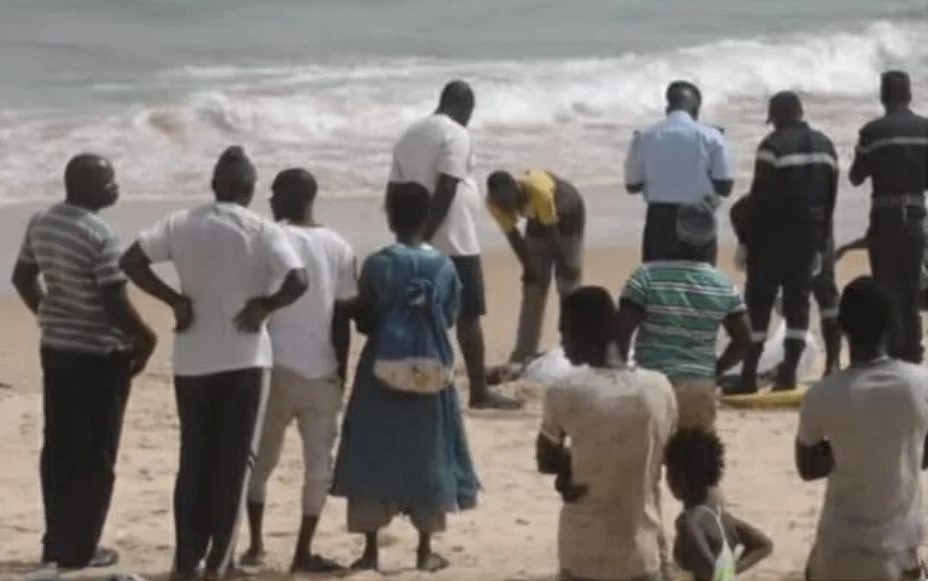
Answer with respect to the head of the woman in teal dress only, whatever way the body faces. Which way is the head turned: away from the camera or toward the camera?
away from the camera

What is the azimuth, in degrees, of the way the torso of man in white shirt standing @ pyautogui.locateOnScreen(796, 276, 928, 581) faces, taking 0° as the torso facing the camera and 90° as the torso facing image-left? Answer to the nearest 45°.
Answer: approximately 180°

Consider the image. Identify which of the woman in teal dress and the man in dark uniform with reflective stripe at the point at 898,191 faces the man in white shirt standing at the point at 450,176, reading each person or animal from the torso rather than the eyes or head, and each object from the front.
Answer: the woman in teal dress

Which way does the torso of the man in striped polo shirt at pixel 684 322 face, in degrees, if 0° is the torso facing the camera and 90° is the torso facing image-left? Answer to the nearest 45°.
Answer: approximately 180°

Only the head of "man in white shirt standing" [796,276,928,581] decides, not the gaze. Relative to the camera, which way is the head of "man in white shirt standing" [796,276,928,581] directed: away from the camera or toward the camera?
away from the camera

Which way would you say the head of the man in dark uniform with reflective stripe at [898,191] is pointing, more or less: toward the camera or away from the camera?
away from the camera

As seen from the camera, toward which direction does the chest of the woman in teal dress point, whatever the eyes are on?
away from the camera

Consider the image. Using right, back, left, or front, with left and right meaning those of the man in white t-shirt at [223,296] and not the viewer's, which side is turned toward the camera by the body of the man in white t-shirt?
back
